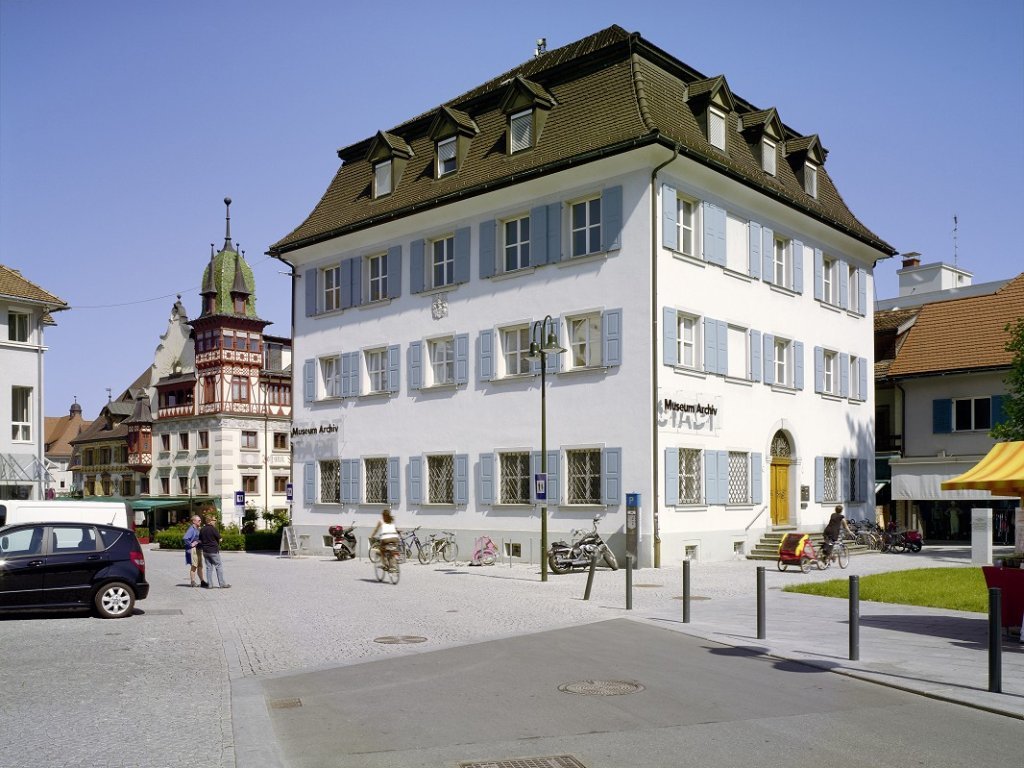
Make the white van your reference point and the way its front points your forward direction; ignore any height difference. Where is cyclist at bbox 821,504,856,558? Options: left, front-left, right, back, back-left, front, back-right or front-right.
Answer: back

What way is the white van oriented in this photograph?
to the viewer's left

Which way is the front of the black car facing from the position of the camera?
facing to the left of the viewer

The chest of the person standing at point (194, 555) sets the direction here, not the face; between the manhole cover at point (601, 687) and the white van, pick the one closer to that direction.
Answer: the manhole cover

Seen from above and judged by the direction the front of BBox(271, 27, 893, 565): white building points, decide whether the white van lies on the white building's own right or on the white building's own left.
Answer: on the white building's own right

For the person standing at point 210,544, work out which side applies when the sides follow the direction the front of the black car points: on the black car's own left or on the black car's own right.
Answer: on the black car's own right

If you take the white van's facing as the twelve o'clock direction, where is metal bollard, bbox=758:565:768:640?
The metal bollard is roughly at 8 o'clock from the white van.
